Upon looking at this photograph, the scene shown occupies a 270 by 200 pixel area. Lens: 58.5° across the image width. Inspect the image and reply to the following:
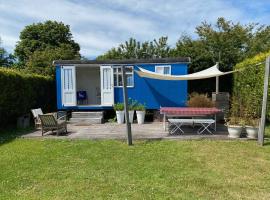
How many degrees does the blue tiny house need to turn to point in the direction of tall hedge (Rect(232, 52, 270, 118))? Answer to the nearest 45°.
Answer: approximately 45° to its left

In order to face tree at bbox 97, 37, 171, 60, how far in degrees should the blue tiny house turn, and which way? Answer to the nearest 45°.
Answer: approximately 180°

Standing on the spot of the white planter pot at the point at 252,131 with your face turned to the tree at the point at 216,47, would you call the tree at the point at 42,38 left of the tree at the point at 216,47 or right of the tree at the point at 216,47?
left

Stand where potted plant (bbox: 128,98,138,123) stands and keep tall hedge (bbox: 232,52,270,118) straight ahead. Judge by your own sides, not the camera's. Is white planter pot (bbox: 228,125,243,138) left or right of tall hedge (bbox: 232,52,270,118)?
right

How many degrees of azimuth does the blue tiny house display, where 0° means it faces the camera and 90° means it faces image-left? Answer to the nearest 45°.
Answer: approximately 0°

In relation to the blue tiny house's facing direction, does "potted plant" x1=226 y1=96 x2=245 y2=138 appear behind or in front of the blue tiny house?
in front

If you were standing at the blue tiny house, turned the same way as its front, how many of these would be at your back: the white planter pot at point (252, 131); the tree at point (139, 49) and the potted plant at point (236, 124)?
1

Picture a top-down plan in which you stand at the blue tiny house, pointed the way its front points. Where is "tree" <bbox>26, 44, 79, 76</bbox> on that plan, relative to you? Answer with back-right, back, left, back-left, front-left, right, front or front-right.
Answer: back-right
